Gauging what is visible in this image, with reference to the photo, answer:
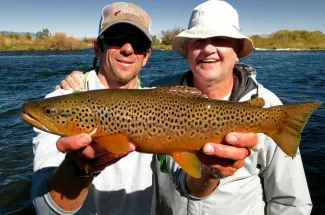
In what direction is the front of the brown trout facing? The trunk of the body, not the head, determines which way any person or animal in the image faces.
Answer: to the viewer's left

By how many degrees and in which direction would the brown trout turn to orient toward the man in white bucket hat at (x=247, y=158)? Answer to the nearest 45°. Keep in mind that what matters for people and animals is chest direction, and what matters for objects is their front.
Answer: approximately 135° to its right
